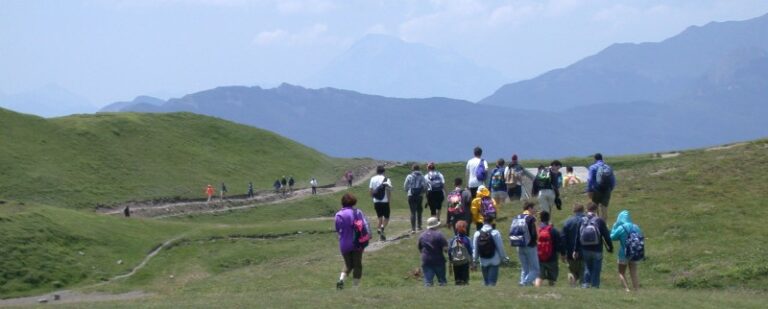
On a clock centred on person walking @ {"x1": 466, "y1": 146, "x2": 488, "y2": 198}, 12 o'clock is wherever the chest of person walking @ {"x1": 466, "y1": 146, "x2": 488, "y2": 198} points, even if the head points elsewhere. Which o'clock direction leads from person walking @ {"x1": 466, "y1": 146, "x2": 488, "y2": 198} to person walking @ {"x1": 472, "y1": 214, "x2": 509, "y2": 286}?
person walking @ {"x1": 472, "y1": 214, "x2": 509, "y2": 286} is roughly at 6 o'clock from person walking @ {"x1": 466, "y1": 146, "x2": 488, "y2": 198}.

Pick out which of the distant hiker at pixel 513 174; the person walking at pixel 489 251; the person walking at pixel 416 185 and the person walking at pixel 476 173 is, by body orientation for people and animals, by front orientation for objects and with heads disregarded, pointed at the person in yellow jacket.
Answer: the person walking at pixel 489 251

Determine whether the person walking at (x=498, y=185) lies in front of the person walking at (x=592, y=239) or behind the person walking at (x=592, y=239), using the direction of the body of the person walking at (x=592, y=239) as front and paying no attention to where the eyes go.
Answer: in front

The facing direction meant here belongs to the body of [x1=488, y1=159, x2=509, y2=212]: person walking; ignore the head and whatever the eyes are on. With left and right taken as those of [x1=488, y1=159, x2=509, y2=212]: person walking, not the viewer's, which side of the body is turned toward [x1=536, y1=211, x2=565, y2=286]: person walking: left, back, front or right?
back

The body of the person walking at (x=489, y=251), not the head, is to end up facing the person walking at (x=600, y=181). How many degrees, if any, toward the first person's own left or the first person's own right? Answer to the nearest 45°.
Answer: approximately 45° to the first person's own right

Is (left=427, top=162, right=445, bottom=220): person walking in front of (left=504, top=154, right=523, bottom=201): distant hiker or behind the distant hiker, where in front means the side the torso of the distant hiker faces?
behind

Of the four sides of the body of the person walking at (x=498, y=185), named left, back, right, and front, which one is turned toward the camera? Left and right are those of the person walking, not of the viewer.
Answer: back

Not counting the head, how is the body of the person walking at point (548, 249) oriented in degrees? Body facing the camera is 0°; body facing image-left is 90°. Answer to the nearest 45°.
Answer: approximately 225°

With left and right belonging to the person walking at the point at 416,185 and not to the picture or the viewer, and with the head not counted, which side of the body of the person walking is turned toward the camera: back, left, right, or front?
back

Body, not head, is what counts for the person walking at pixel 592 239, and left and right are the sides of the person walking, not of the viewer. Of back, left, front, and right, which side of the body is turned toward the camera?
back

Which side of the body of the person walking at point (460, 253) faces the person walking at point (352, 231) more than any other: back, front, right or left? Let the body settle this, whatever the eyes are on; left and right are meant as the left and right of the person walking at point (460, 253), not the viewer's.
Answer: left

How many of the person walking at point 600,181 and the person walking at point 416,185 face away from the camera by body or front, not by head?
2

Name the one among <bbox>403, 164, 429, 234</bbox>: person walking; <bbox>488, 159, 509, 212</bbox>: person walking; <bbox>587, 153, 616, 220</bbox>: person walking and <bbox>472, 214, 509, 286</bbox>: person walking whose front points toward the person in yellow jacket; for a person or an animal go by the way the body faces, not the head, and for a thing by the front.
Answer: <bbox>472, 214, 509, 286</bbox>: person walking

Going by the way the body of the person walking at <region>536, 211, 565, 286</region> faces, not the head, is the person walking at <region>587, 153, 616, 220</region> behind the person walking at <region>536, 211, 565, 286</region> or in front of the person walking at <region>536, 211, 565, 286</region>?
in front
